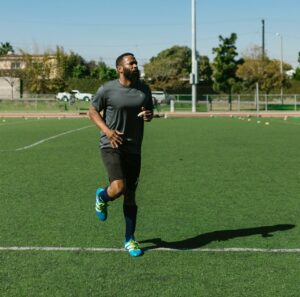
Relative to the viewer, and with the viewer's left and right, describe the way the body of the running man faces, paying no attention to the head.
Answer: facing the viewer and to the right of the viewer

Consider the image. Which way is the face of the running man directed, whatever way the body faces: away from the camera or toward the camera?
toward the camera
